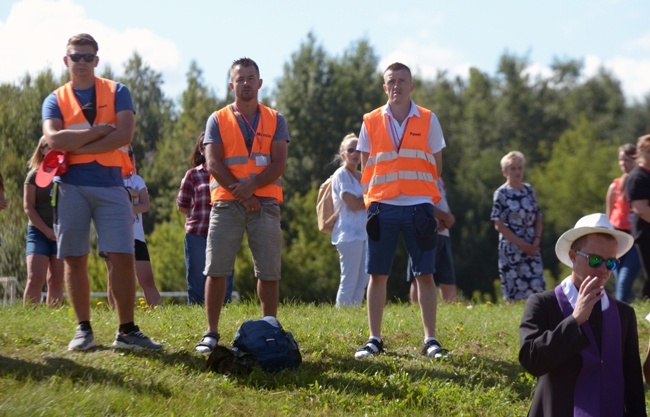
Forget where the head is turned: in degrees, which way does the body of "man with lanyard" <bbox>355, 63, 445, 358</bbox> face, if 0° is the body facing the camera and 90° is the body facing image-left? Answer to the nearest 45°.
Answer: approximately 0°

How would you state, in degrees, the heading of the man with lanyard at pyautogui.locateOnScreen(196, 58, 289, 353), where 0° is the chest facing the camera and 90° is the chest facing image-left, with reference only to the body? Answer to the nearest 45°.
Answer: approximately 0°

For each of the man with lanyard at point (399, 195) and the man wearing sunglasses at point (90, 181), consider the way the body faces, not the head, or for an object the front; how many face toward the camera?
2

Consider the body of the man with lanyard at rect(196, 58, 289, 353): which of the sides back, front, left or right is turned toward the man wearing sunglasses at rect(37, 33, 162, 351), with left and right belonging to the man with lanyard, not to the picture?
right

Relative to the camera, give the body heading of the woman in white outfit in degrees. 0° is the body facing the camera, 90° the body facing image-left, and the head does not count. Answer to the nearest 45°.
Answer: approximately 315°

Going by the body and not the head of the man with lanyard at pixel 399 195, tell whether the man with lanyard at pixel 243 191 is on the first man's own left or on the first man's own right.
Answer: on the first man's own right
